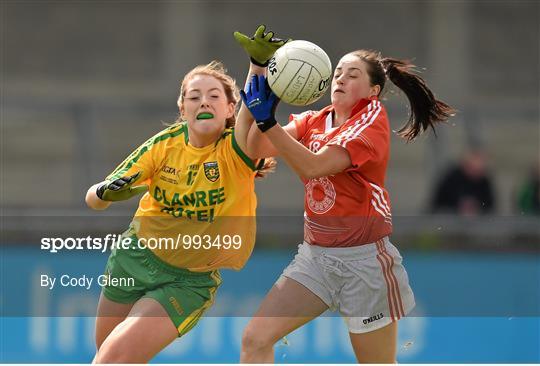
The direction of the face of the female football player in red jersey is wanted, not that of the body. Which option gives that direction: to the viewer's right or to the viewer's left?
to the viewer's left

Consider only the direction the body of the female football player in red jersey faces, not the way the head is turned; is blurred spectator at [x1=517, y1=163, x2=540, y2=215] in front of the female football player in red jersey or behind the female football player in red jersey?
behind

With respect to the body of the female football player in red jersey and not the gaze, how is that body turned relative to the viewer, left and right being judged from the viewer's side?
facing the viewer and to the left of the viewer
